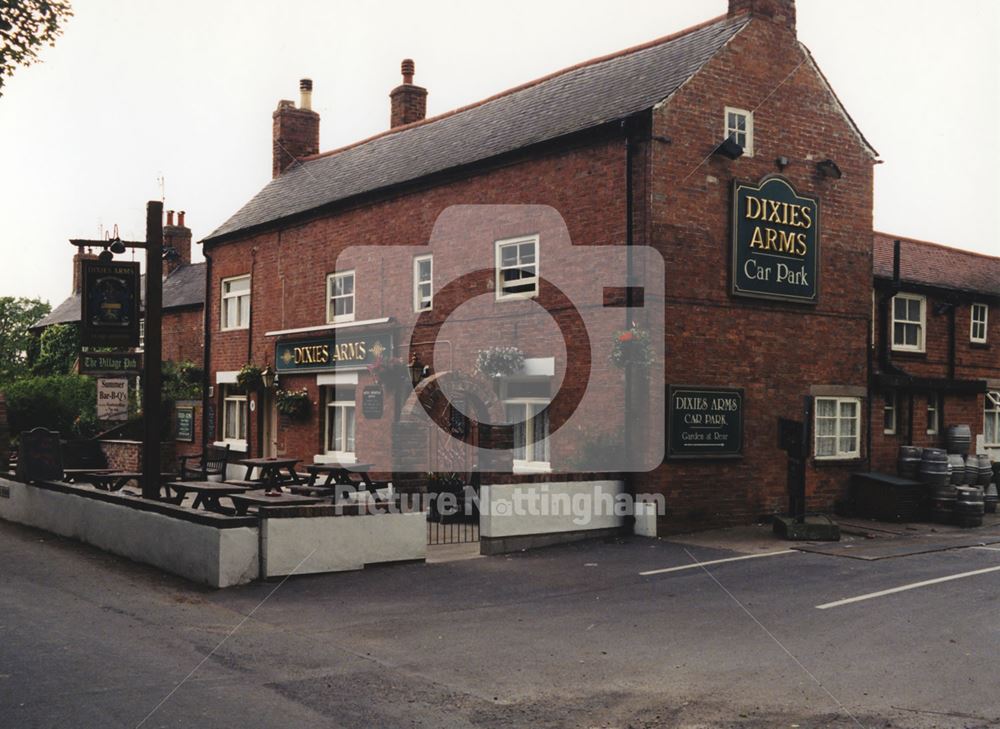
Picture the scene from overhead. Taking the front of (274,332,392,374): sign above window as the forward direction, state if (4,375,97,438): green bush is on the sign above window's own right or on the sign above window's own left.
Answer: on the sign above window's own right

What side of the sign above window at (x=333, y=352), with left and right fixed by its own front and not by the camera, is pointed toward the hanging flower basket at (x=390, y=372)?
left

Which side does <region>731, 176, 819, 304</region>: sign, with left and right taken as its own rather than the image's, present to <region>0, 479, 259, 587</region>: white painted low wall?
right

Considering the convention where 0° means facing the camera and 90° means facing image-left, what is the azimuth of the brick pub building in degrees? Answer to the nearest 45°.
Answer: approximately 45°

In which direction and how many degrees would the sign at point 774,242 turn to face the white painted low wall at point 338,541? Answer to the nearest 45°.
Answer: approximately 90° to its right
